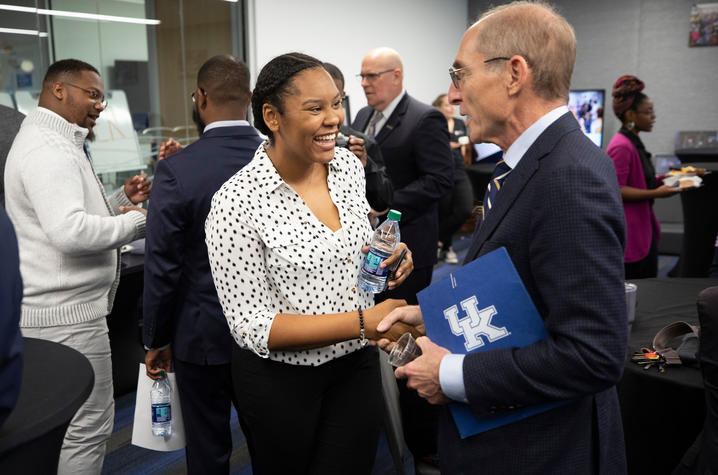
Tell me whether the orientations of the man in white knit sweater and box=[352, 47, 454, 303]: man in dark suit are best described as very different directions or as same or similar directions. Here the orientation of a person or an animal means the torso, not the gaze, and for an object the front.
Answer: very different directions

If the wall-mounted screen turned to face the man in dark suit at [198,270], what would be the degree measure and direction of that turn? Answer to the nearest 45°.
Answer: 0° — it already faces them

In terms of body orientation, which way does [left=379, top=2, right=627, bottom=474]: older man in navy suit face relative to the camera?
to the viewer's left

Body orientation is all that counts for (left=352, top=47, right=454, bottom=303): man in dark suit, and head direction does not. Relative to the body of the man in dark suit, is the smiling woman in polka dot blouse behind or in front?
in front

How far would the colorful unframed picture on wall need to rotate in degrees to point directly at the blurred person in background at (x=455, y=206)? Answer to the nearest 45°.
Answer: approximately 45° to its right

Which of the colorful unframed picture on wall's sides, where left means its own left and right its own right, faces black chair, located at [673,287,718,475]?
front

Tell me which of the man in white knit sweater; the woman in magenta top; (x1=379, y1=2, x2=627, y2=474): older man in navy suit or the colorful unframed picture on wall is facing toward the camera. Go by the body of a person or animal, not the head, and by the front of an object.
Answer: the colorful unframed picture on wall

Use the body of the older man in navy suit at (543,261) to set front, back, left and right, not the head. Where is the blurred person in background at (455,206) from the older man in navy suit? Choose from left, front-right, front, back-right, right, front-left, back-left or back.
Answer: right

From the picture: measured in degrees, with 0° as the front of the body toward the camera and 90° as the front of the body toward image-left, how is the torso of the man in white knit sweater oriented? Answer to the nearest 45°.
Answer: approximately 270°

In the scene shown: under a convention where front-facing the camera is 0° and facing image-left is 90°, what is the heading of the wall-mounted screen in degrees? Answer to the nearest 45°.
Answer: approximately 0°

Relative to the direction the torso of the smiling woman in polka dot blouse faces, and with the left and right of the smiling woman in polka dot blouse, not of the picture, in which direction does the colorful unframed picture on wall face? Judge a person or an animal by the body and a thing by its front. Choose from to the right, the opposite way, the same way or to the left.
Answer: to the right
